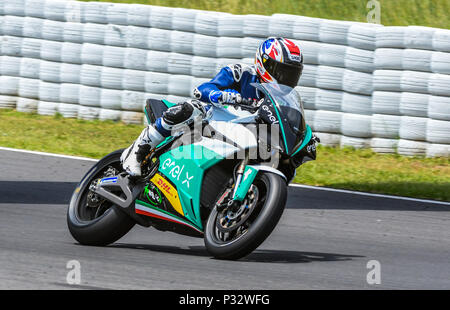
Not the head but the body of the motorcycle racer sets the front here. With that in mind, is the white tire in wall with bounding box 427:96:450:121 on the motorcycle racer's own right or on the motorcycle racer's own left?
on the motorcycle racer's own left

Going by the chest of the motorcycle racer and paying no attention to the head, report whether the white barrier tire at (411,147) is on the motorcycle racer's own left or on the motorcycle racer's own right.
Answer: on the motorcycle racer's own left

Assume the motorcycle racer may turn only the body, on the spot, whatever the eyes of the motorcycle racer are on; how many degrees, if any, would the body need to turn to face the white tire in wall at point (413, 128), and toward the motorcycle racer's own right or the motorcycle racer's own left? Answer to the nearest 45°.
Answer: approximately 90° to the motorcycle racer's own left

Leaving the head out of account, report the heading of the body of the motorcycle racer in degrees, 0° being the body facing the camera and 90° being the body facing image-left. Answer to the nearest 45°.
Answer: approximately 315°
